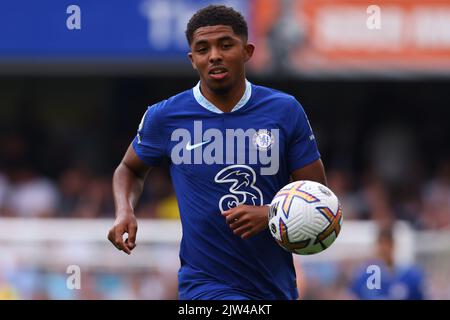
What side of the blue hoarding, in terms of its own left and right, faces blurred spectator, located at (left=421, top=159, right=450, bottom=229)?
left

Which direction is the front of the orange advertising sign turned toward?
toward the camera

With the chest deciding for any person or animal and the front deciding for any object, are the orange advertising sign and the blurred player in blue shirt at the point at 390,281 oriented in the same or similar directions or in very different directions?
same or similar directions

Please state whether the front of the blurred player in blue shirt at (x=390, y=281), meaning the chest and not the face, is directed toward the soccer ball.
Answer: yes

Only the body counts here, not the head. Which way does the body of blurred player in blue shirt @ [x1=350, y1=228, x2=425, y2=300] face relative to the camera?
toward the camera

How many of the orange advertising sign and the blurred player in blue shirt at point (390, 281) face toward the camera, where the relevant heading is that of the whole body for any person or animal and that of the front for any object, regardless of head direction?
2

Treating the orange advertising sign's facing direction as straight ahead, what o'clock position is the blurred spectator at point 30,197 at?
The blurred spectator is roughly at 3 o'clock from the orange advertising sign.

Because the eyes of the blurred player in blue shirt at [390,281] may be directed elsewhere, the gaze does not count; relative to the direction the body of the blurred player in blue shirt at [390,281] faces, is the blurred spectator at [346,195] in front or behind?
behind

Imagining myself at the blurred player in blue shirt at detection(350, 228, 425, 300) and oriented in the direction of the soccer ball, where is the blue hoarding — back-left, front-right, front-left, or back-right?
back-right

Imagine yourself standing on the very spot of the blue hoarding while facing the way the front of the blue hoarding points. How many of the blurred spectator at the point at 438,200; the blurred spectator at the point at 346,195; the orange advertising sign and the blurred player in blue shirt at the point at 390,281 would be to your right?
0

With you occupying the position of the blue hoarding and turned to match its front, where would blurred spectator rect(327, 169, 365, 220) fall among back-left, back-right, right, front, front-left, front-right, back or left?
left

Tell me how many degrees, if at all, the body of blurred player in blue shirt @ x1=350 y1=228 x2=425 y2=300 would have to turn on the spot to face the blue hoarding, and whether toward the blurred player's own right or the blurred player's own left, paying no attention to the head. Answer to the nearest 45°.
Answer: approximately 135° to the blurred player's own right

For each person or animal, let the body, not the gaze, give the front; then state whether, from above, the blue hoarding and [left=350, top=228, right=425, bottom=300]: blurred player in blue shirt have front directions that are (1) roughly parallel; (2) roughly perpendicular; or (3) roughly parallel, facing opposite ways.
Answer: roughly parallel
